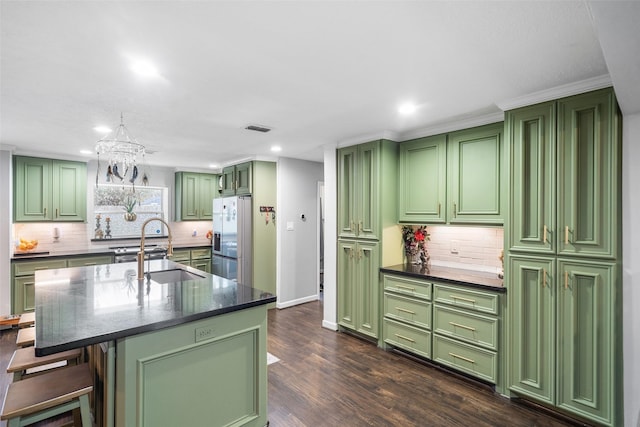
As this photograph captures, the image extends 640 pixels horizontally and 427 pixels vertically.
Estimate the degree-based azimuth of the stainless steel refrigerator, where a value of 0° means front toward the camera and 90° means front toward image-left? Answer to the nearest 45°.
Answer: approximately 45°

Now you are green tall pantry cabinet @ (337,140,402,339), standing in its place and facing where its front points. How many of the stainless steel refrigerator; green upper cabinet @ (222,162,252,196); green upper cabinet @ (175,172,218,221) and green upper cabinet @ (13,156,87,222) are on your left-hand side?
0

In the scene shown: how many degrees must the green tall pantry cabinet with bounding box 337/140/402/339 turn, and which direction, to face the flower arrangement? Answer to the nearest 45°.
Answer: approximately 135° to its left

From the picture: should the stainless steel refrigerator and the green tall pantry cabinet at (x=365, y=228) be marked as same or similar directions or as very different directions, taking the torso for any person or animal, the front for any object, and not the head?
same or similar directions

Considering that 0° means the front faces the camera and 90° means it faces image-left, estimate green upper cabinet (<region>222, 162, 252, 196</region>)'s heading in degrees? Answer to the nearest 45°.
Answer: approximately 45°

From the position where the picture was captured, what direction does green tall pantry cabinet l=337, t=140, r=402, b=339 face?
facing the viewer and to the left of the viewer

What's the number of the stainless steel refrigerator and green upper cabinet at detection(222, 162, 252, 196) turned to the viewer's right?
0

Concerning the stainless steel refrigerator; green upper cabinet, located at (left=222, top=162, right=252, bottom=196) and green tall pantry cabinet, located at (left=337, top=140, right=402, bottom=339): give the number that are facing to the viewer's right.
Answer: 0

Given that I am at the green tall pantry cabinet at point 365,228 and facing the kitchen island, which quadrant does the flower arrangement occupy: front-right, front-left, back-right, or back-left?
back-left

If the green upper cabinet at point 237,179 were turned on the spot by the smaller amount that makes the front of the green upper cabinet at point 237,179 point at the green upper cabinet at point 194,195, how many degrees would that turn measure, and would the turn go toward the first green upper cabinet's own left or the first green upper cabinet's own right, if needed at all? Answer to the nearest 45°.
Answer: approximately 90° to the first green upper cabinet's own right

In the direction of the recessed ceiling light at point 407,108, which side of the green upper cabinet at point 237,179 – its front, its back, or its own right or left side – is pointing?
left
